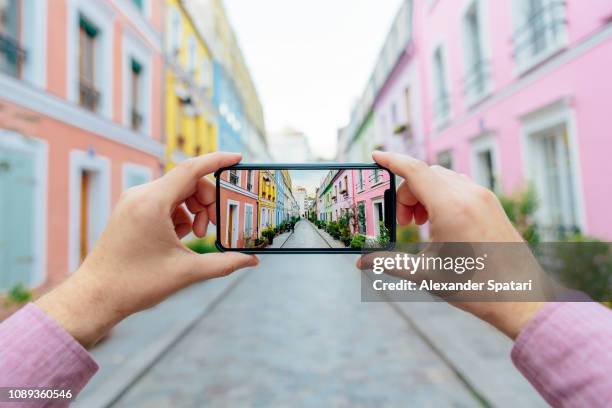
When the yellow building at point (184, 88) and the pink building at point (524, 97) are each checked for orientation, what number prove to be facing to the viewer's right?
1

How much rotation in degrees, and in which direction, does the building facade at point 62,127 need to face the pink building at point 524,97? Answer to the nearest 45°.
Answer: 0° — it already faces it

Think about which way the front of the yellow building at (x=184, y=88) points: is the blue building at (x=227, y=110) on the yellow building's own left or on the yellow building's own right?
on the yellow building's own left

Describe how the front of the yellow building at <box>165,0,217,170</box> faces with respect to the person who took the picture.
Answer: facing to the right of the viewer

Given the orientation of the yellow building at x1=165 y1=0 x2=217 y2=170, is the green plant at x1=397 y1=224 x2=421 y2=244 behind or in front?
in front

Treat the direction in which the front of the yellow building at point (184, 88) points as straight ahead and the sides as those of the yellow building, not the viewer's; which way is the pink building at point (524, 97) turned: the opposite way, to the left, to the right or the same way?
the opposite way

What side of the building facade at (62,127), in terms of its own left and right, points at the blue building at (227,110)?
left

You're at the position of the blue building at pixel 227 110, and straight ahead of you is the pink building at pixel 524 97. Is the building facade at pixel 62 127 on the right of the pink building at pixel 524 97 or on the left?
right

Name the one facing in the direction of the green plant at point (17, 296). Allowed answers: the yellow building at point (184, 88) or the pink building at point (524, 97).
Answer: the pink building

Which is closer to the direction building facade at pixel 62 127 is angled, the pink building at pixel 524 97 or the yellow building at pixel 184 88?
the pink building
